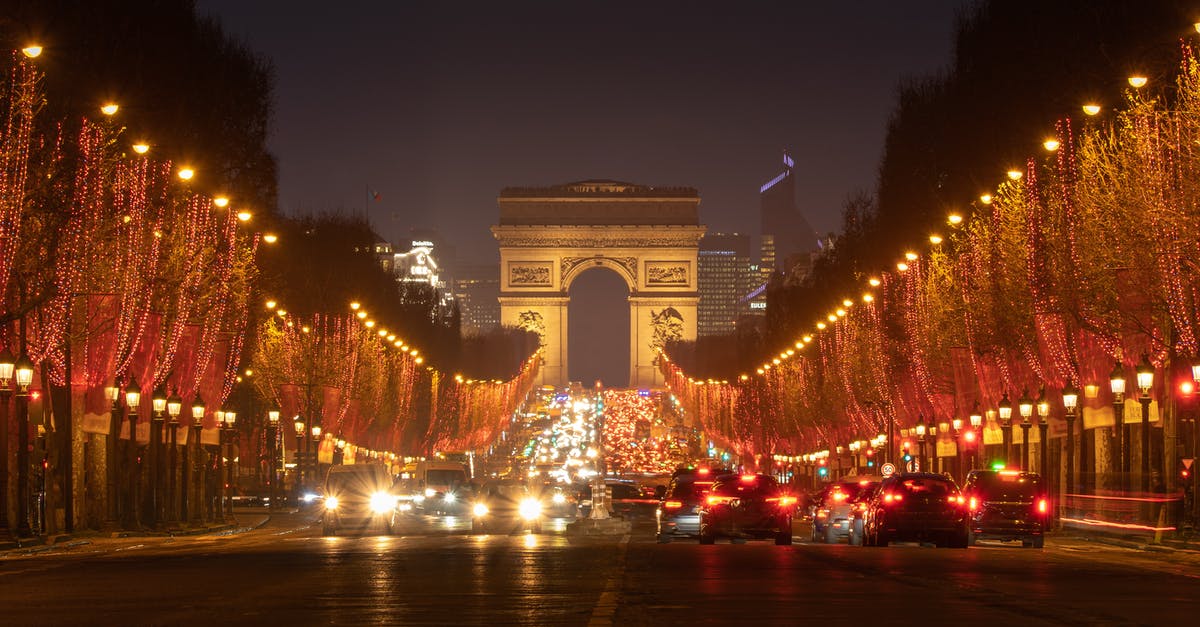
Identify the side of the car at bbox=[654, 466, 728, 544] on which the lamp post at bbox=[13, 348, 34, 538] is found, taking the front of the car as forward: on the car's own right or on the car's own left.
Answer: on the car's own left

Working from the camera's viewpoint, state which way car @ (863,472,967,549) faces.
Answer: facing away from the viewer

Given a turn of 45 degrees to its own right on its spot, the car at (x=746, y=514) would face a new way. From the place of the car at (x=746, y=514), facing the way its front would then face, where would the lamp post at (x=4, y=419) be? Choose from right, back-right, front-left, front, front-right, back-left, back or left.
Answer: back-left

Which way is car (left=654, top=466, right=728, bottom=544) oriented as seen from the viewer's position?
away from the camera

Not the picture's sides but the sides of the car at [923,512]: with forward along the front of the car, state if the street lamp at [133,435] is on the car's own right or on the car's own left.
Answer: on the car's own left

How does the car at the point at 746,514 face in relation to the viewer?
away from the camera

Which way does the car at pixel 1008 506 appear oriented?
away from the camera
